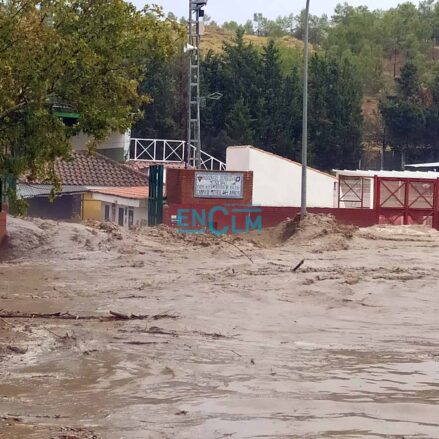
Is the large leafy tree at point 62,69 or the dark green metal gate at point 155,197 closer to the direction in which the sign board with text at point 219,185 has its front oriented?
the large leafy tree

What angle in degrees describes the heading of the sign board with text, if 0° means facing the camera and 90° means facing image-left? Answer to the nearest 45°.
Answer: approximately 0°

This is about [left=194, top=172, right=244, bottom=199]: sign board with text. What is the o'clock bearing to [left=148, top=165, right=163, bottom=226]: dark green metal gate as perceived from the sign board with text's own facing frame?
The dark green metal gate is roughly at 3 o'clock from the sign board with text.

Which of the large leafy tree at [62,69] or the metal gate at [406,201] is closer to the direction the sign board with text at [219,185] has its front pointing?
the large leafy tree

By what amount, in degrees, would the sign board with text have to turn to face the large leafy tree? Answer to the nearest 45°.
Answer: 0° — it already faces it

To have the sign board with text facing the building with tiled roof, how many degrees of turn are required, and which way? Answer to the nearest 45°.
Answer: approximately 135° to its right

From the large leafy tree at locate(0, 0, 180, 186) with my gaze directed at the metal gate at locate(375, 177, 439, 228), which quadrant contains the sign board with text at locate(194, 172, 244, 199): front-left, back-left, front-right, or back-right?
front-left

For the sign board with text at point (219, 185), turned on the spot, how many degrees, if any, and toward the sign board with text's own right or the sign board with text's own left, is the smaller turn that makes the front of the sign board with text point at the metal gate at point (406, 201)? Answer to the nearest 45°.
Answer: approximately 90° to the sign board with text's own left

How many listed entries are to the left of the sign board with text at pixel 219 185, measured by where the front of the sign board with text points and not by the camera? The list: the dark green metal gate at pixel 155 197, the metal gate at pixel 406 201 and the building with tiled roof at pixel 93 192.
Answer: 1

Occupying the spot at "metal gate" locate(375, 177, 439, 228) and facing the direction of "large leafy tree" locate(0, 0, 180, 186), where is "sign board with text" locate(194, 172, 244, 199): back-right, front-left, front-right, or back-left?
front-right
